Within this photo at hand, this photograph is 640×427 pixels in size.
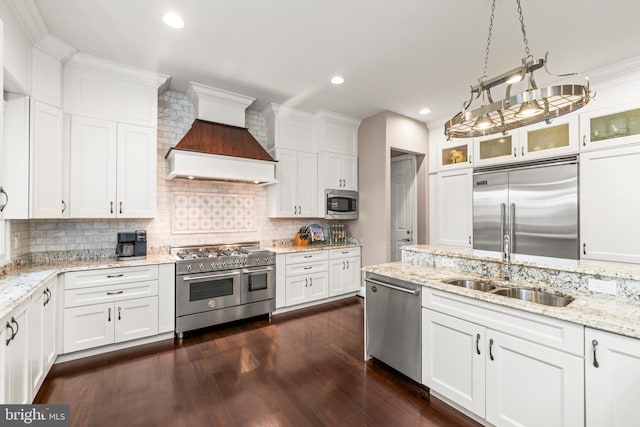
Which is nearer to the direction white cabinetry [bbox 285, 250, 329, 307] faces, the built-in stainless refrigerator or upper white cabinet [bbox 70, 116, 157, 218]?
the built-in stainless refrigerator

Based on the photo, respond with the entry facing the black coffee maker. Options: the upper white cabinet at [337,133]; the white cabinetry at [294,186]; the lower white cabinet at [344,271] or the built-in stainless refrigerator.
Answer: the built-in stainless refrigerator

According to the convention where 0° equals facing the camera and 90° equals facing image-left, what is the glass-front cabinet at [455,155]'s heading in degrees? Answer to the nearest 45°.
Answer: approximately 45°

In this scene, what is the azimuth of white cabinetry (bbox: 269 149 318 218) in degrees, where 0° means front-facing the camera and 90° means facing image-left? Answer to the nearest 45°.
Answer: approximately 315°

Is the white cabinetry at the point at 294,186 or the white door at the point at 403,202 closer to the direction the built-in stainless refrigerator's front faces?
the white cabinetry

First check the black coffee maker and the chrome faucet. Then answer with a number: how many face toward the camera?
2

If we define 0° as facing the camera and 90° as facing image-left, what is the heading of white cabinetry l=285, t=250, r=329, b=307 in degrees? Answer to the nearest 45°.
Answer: approximately 315°

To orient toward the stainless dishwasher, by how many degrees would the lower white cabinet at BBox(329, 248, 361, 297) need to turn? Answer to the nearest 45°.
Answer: approximately 45° to its right

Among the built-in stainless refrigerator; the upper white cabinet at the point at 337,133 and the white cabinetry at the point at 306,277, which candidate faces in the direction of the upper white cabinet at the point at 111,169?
the built-in stainless refrigerator

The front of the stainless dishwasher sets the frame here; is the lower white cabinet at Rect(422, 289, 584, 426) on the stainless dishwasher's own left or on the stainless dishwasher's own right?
on the stainless dishwasher's own left

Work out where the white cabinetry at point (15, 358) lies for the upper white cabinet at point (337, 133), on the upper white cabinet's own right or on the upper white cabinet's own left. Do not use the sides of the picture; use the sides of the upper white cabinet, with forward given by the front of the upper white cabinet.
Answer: on the upper white cabinet's own right

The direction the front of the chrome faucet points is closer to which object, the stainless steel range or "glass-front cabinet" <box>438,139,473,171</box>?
the stainless steel range
